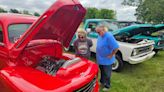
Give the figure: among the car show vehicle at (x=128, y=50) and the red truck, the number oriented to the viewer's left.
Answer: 0

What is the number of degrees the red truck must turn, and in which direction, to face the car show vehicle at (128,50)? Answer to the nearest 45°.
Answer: approximately 90° to its left

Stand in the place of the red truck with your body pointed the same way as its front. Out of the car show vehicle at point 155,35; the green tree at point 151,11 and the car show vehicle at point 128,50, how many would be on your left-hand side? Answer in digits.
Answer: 3

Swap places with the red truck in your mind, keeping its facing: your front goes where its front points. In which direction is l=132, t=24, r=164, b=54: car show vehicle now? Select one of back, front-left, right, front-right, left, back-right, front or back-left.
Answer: left

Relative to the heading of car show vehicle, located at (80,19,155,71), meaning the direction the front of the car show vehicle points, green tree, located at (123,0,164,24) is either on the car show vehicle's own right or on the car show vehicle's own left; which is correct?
on the car show vehicle's own left

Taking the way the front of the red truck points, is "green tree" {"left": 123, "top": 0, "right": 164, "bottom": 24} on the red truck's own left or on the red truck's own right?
on the red truck's own left

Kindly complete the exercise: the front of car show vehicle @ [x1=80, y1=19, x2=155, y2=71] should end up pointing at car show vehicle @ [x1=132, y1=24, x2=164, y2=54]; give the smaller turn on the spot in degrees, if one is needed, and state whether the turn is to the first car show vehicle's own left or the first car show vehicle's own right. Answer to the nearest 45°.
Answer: approximately 90° to the first car show vehicle's own left
